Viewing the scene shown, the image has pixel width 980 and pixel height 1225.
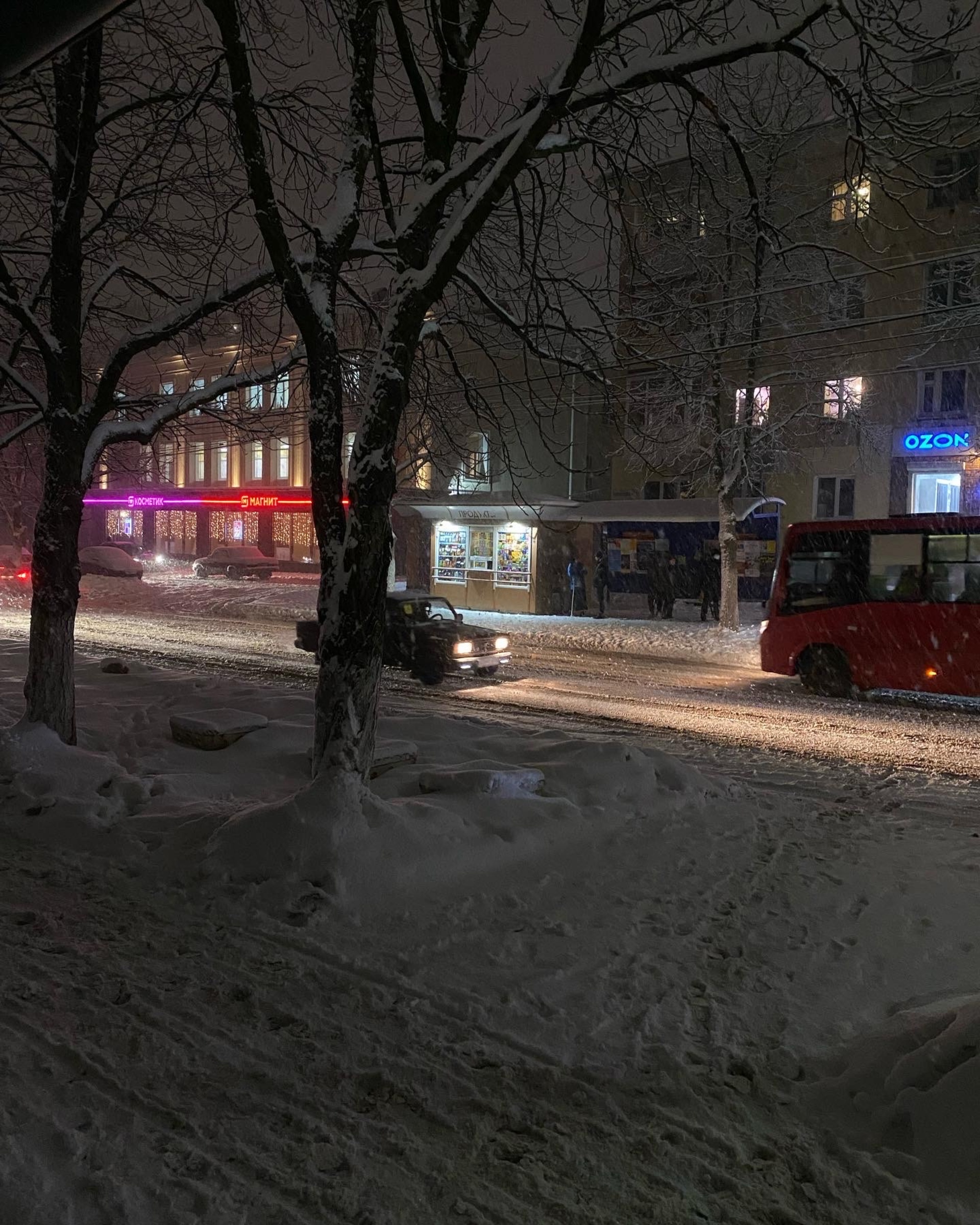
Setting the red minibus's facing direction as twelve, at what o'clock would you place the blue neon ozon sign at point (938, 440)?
The blue neon ozon sign is roughly at 3 o'clock from the red minibus.

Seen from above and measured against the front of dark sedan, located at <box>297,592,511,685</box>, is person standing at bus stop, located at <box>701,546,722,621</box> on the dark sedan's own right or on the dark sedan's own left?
on the dark sedan's own left

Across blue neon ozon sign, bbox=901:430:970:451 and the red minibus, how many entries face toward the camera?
1

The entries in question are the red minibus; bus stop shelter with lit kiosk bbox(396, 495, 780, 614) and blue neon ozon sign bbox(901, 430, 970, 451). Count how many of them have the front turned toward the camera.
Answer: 2

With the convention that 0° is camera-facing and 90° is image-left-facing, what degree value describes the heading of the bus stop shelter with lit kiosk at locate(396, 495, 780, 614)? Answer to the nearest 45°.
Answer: approximately 0°

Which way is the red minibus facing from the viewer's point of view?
to the viewer's left

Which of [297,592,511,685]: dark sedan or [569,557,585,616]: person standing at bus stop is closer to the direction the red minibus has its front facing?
the dark sedan

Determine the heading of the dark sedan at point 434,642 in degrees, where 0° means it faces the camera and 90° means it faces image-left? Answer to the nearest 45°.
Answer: approximately 315°

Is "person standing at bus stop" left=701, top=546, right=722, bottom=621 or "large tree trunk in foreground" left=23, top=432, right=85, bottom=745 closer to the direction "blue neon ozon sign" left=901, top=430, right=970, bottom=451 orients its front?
the large tree trunk in foreground
